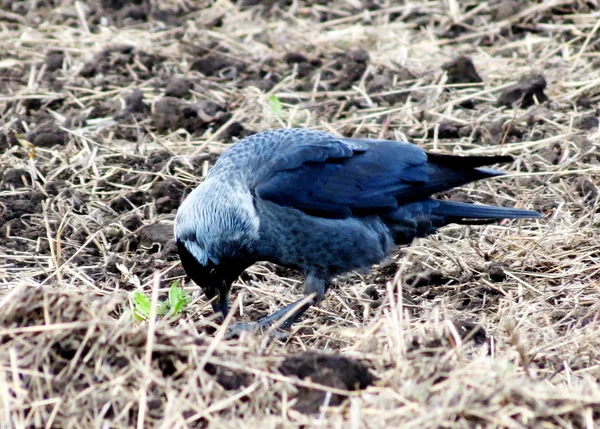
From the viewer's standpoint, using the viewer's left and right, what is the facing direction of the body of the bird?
facing to the left of the viewer

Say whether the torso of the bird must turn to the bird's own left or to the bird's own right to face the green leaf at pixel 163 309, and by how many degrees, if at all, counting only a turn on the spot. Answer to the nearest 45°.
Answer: approximately 45° to the bird's own left

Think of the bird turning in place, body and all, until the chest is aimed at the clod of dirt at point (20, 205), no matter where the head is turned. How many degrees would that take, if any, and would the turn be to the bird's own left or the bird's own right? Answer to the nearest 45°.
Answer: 0° — it already faces it

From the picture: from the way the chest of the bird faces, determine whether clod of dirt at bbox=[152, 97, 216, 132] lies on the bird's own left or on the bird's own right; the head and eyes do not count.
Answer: on the bird's own right

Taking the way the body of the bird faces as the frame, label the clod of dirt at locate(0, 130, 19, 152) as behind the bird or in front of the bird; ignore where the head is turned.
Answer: in front

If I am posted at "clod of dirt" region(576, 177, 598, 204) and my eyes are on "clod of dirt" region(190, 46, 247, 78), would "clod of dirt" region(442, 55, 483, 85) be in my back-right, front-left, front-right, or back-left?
front-right

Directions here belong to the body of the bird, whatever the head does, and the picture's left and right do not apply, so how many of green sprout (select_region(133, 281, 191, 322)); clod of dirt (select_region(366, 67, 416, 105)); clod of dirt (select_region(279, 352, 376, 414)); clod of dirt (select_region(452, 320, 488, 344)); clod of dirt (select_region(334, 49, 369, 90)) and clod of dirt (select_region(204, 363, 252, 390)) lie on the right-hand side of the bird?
2

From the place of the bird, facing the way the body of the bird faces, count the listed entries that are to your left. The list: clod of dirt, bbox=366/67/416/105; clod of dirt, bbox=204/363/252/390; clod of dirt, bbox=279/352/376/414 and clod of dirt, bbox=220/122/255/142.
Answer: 2

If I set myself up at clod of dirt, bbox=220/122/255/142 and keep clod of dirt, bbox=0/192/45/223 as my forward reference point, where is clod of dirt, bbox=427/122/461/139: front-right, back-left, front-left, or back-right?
back-left

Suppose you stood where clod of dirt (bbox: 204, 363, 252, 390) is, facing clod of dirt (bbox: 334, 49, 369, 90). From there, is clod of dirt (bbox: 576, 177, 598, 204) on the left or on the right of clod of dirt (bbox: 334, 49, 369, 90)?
right

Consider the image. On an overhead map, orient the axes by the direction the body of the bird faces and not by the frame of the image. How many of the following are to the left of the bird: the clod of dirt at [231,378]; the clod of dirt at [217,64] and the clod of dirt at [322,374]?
2

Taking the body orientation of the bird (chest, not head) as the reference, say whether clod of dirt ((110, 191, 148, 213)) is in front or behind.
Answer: in front

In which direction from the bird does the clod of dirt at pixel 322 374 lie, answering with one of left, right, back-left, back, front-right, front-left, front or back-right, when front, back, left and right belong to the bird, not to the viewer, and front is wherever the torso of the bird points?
left

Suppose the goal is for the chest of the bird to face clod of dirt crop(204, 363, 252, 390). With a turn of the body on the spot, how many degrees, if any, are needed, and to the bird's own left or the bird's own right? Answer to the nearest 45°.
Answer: approximately 90° to the bird's own left

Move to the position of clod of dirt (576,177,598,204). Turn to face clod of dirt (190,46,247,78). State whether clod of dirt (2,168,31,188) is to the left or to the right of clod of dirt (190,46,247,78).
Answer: left
